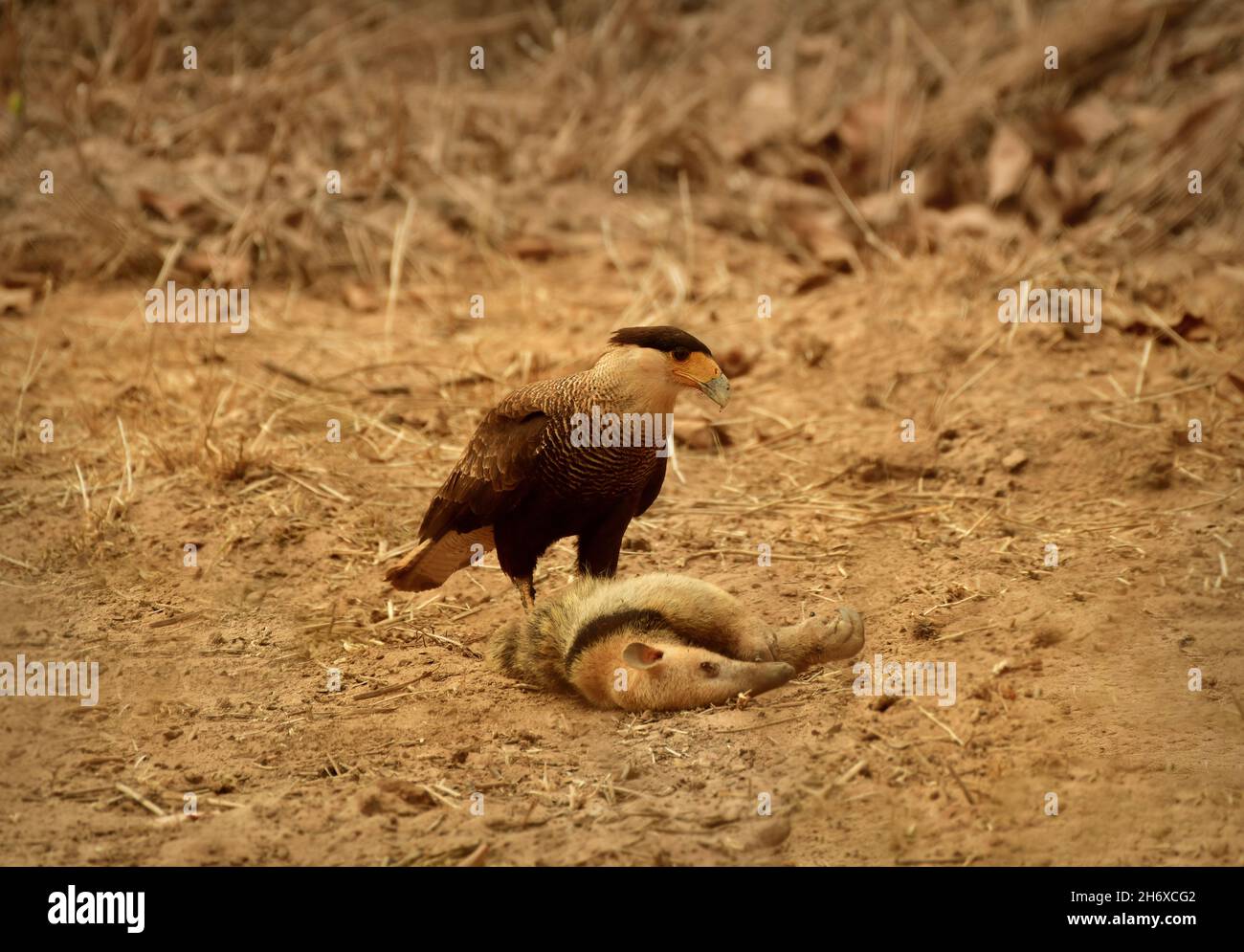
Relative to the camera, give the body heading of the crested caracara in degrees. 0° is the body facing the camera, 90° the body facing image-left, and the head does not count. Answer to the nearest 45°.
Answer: approximately 315°
